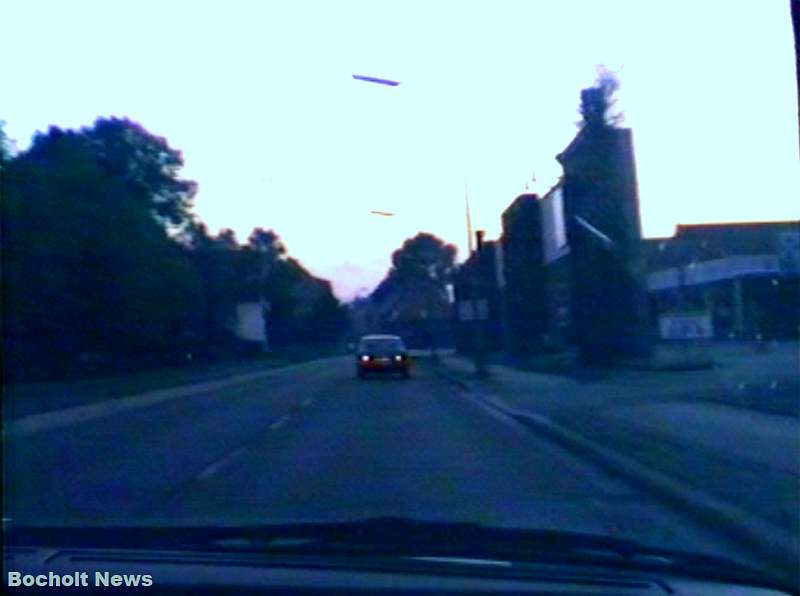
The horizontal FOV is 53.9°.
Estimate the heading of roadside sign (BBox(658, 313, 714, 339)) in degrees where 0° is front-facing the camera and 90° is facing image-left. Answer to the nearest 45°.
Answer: approximately 0°
